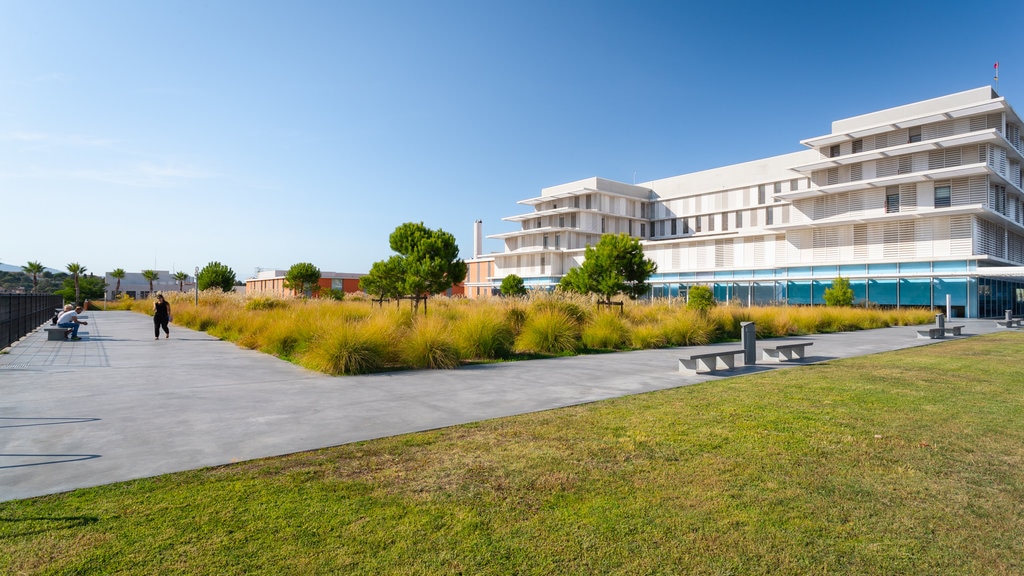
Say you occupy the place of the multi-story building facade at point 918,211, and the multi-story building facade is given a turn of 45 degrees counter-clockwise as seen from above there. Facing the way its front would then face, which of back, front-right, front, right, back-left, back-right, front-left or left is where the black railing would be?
front-right

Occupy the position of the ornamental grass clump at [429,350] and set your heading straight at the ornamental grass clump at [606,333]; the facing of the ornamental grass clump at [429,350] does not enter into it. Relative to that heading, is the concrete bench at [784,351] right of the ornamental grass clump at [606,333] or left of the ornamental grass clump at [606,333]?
right

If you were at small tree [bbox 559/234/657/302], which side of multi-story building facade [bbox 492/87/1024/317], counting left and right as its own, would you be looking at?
front

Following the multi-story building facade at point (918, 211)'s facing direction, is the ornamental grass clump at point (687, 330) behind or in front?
in front

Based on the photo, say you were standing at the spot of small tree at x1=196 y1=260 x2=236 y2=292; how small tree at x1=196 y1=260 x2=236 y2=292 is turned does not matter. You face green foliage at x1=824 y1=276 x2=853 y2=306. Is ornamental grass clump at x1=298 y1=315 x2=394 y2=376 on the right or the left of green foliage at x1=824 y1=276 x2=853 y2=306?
right

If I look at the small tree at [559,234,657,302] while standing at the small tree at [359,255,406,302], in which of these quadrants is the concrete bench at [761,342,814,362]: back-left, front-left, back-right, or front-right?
front-right

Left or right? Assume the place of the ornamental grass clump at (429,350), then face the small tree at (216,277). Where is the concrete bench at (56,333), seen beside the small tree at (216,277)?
left

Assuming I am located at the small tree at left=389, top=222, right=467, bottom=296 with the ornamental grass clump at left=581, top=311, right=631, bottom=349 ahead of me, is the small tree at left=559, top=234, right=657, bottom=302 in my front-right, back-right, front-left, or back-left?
front-left

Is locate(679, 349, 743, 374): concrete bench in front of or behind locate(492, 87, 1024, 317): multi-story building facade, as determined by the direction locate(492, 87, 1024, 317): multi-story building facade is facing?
in front

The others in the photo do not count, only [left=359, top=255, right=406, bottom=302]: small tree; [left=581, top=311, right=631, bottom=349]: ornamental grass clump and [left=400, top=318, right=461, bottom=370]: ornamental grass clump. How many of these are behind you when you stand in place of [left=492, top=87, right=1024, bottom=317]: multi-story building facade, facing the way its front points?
0

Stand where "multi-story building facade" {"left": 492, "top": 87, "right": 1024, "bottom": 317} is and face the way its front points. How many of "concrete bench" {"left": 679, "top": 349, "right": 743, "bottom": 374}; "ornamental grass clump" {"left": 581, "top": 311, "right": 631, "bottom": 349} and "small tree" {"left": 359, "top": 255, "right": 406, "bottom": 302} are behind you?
0

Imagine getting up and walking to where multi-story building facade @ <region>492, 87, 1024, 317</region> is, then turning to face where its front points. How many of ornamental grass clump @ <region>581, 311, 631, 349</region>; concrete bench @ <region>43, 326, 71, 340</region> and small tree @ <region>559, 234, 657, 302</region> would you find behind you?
0

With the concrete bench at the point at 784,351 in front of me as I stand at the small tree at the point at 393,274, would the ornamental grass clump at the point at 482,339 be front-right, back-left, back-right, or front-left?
front-right

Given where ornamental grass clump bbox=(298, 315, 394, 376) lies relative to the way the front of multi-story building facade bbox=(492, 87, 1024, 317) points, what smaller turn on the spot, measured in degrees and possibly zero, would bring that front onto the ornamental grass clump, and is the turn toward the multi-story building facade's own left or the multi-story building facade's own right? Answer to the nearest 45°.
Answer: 0° — it already faces it

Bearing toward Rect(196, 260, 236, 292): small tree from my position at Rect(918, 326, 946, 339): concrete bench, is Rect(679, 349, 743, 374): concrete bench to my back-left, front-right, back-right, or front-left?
front-left

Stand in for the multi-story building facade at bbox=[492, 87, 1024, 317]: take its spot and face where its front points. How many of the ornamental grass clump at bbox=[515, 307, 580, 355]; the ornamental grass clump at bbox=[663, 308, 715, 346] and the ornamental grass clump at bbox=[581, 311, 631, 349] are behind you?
0

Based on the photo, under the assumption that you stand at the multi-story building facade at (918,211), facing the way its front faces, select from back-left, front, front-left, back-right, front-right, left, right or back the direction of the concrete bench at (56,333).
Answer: front
